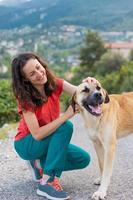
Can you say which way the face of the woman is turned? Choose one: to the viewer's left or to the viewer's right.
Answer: to the viewer's right

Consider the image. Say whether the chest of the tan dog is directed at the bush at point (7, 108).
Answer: no

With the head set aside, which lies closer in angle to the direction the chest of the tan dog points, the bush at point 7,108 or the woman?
the woman

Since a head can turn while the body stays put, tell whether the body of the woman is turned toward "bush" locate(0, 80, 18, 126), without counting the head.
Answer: no

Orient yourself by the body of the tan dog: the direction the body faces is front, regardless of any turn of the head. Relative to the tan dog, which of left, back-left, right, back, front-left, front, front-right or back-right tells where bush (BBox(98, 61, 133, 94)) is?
back-right

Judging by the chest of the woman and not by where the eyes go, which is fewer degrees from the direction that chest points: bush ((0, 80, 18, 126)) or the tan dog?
the tan dog

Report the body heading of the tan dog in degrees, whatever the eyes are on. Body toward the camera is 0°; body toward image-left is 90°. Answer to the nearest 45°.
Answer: approximately 45°

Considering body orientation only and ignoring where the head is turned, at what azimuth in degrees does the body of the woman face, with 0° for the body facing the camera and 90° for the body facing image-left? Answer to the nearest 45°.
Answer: approximately 315°

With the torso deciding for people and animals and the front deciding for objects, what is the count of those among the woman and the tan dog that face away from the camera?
0
